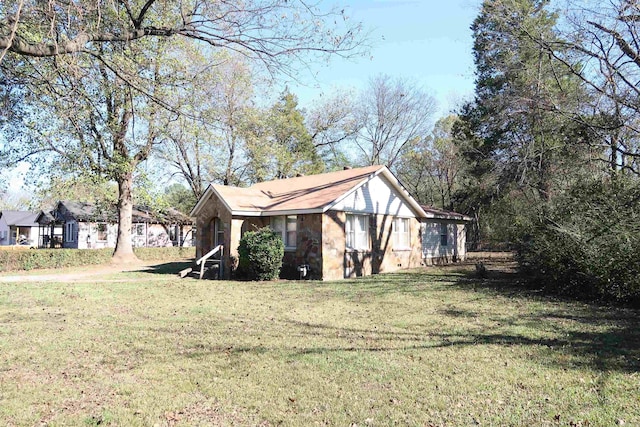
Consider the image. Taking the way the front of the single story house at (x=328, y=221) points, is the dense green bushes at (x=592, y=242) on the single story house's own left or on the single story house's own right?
on the single story house's own left

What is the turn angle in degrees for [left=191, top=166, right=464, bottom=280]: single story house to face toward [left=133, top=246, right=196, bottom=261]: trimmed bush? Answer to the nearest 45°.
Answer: approximately 90° to its right

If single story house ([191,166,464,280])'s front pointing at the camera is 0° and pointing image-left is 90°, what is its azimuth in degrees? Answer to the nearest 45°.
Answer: approximately 45°

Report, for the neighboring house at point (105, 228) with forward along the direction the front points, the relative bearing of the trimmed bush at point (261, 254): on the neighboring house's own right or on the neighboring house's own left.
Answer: on the neighboring house's own left

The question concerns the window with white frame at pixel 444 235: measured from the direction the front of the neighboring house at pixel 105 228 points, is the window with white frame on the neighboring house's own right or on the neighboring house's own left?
on the neighboring house's own left

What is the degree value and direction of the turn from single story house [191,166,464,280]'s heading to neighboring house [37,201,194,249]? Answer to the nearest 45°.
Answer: approximately 90° to its right

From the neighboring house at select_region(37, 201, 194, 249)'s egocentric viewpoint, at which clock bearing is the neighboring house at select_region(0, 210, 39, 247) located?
the neighboring house at select_region(0, 210, 39, 247) is roughly at 2 o'clock from the neighboring house at select_region(37, 201, 194, 249).

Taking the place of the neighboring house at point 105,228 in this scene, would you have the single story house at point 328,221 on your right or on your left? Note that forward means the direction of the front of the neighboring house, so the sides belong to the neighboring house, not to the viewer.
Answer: on your left

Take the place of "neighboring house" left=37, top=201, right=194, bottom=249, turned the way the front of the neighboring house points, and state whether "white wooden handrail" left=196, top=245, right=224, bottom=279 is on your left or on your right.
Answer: on your left

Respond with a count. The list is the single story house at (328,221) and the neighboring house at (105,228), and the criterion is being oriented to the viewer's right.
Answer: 0
